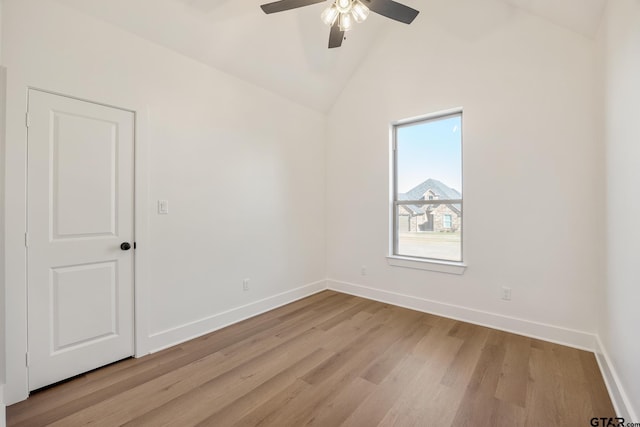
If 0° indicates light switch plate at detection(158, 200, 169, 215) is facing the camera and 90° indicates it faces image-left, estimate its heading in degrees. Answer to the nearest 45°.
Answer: approximately 0°

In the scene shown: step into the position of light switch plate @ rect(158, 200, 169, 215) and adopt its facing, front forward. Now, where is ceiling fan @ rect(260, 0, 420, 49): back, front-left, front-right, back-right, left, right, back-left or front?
front-left

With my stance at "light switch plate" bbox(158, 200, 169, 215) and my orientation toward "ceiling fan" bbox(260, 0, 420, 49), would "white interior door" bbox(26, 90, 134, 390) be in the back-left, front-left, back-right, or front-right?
back-right

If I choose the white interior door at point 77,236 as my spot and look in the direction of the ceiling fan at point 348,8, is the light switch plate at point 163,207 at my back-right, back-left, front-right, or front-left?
front-left

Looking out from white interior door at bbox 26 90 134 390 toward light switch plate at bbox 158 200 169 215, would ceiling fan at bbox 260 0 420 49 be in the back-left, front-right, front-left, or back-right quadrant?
front-right

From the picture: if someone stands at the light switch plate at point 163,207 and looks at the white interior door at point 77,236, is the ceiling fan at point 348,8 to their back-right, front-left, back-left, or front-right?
back-left

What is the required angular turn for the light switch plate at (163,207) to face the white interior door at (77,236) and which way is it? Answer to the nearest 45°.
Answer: approximately 90° to its right
